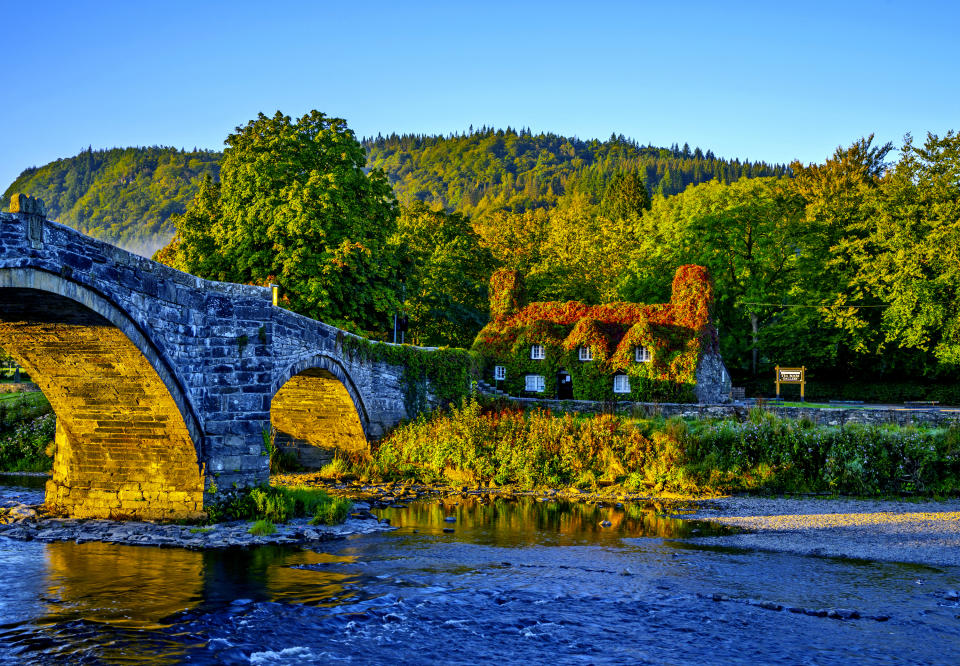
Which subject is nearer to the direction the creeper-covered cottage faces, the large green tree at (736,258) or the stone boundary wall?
the stone boundary wall

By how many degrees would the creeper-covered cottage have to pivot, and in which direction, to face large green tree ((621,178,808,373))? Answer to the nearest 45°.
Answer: approximately 135° to its left

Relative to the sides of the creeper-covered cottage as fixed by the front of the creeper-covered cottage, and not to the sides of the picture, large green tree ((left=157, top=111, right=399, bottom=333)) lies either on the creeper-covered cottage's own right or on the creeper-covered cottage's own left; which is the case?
on the creeper-covered cottage's own right

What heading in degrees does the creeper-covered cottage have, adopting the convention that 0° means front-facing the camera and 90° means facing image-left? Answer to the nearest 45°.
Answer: approximately 0°
